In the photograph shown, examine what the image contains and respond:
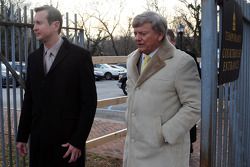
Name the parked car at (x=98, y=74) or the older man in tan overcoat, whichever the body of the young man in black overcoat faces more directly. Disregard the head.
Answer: the older man in tan overcoat

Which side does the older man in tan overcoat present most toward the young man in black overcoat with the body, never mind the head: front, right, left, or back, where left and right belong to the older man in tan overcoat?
right

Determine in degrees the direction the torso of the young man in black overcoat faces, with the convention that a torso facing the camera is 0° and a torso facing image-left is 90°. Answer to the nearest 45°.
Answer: approximately 45°

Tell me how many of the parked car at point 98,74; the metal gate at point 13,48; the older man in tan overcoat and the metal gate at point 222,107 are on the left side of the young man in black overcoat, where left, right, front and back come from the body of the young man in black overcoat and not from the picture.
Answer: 2
